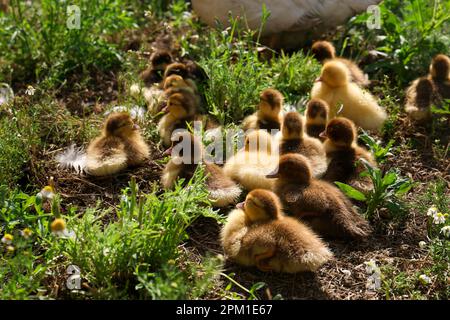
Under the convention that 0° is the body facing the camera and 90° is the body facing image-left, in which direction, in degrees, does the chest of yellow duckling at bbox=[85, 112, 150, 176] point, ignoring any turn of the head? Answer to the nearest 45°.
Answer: approximately 270°

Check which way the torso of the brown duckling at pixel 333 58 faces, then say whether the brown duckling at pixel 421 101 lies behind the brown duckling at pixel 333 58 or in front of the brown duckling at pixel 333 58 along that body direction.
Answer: behind

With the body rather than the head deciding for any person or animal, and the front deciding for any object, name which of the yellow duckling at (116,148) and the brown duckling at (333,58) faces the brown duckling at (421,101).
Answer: the yellow duckling

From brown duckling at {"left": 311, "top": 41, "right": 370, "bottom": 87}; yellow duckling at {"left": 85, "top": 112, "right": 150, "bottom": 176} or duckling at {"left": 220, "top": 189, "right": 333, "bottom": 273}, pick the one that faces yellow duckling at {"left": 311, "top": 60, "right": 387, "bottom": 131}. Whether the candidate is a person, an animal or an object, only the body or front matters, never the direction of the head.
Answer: yellow duckling at {"left": 85, "top": 112, "right": 150, "bottom": 176}

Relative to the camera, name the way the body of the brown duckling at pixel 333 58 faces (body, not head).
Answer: to the viewer's left

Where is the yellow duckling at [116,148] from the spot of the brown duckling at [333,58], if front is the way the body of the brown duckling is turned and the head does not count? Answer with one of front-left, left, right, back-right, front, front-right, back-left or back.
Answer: front-left

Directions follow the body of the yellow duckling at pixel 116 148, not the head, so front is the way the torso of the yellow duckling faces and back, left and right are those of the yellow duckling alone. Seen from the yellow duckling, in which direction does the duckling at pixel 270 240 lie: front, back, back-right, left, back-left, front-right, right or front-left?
front-right

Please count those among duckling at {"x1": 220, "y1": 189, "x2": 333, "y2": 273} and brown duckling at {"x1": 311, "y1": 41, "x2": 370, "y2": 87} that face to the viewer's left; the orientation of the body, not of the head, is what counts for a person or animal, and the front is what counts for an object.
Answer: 2

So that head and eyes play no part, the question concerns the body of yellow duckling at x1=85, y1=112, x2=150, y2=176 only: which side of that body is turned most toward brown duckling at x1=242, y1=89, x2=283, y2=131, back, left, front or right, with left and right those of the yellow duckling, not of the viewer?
front

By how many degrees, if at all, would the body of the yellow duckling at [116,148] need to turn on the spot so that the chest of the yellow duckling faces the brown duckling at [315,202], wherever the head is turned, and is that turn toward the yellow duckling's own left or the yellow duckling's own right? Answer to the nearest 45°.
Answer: approximately 45° to the yellow duckling's own right
